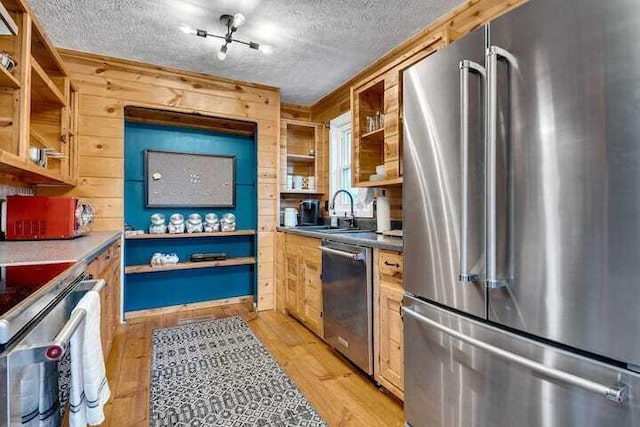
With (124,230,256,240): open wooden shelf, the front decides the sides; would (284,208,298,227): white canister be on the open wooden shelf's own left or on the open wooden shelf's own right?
on the open wooden shelf's own left

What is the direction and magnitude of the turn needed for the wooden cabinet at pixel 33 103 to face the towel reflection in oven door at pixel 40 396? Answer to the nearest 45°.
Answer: approximately 45° to its right

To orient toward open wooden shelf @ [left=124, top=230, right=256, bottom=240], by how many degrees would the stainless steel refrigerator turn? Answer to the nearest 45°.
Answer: approximately 45° to its right

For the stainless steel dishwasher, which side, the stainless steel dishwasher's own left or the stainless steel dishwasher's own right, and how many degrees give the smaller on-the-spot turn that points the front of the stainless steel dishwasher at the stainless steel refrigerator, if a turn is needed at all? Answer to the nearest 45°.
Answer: approximately 90° to the stainless steel dishwasher's own left

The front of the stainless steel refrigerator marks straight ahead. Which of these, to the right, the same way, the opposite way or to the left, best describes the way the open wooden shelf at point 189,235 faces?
to the left

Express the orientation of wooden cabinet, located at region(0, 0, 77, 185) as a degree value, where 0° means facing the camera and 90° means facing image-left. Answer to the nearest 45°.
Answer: approximately 315°

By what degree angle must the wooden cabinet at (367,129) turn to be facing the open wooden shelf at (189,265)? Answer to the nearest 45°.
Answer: approximately 45° to its right

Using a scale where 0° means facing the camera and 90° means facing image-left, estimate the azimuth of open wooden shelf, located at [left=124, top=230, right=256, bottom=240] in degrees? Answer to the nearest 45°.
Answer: approximately 0°

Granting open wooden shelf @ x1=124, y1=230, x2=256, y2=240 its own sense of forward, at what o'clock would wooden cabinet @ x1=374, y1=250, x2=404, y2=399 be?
The wooden cabinet is roughly at 11 o'clock from the open wooden shelf.
